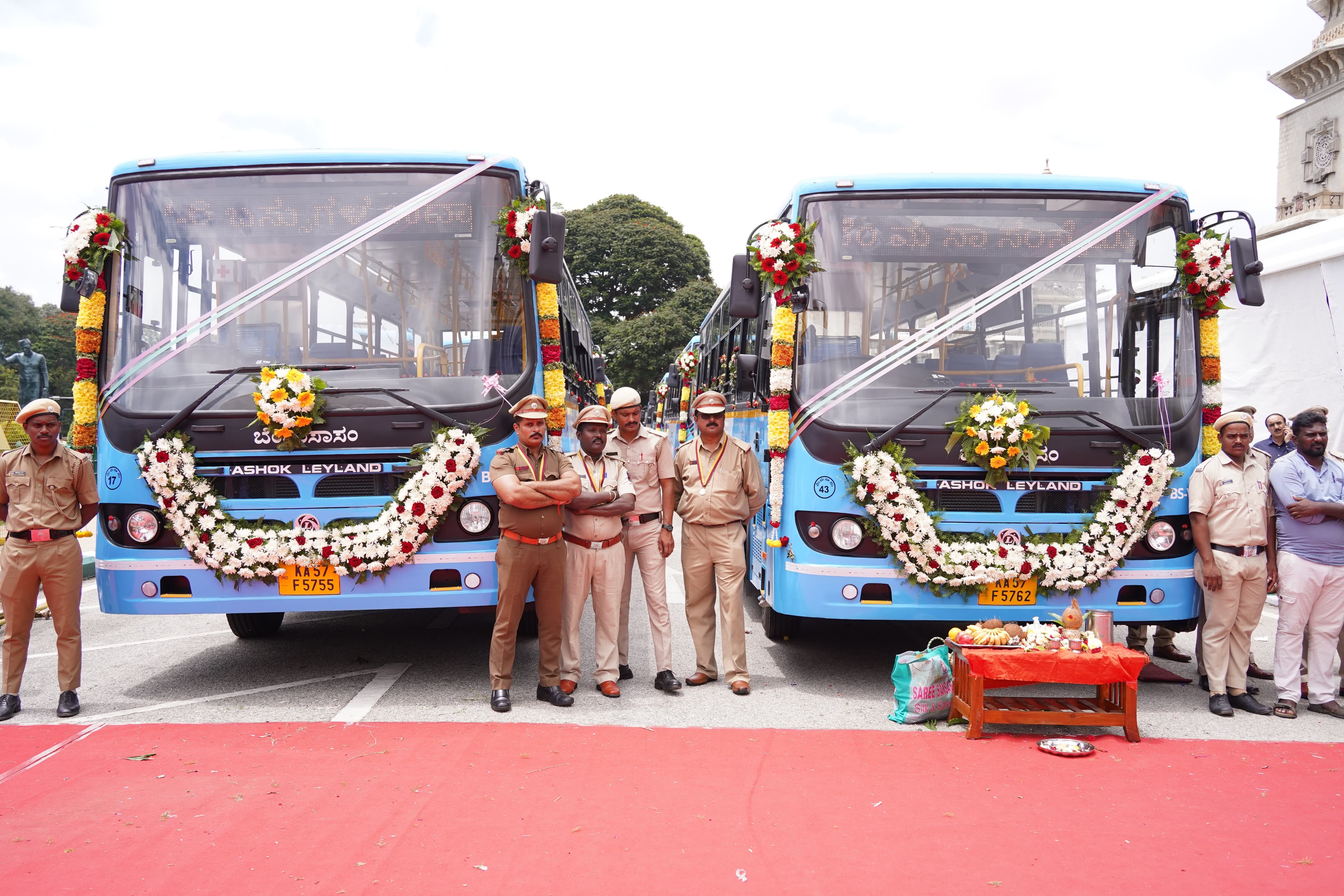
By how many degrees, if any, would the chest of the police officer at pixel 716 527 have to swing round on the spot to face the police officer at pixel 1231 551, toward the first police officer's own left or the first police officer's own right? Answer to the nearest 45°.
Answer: approximately 90° to the first police officer's own left

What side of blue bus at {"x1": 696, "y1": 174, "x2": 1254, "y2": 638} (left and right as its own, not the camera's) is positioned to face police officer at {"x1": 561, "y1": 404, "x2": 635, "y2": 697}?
front

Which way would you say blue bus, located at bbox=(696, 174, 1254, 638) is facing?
toward the camera

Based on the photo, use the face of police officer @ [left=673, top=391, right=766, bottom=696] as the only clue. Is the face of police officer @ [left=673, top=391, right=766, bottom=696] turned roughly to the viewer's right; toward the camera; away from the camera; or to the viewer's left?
toward the camera

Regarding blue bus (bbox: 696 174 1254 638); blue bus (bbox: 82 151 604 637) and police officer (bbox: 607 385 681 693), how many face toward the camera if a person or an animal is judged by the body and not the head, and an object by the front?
3

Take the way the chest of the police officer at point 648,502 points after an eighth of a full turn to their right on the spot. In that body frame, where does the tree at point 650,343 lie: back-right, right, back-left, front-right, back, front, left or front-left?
back-right

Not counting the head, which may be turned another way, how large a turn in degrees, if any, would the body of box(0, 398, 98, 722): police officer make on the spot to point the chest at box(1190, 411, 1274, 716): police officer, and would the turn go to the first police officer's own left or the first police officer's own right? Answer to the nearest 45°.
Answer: approximately 45° to the first police officer's own left

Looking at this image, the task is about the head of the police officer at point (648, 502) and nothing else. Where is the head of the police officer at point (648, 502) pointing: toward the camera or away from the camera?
toward the camera

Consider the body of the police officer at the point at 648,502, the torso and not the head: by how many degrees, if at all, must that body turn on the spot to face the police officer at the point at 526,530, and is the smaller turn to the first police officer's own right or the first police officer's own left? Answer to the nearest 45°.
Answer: approximately 45° to the first police officer's own right

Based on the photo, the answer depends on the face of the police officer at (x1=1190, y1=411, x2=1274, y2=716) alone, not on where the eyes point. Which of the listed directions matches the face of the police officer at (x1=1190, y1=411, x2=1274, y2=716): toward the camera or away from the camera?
toward the camera

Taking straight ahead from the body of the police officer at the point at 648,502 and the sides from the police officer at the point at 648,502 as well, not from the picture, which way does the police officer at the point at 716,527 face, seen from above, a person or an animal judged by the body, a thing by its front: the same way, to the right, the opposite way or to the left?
the same way

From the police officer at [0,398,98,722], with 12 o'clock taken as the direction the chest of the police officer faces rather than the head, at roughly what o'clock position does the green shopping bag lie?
The green shopping bag is roughly at 10 o'clock from the police officer.

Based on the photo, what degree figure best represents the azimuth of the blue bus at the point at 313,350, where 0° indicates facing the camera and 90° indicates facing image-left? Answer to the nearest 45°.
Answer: approximately 0°

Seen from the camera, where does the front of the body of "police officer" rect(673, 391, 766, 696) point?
toward the camera

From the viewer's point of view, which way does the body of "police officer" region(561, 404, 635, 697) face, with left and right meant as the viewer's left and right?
facing the viewer

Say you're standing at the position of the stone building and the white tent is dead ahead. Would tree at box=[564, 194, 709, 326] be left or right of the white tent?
right

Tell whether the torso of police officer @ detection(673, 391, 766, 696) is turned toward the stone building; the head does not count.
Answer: no

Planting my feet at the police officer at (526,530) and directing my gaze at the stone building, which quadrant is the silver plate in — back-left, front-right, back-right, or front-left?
front-right

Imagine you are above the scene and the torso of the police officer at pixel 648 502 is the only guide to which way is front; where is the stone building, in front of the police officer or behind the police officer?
behind
